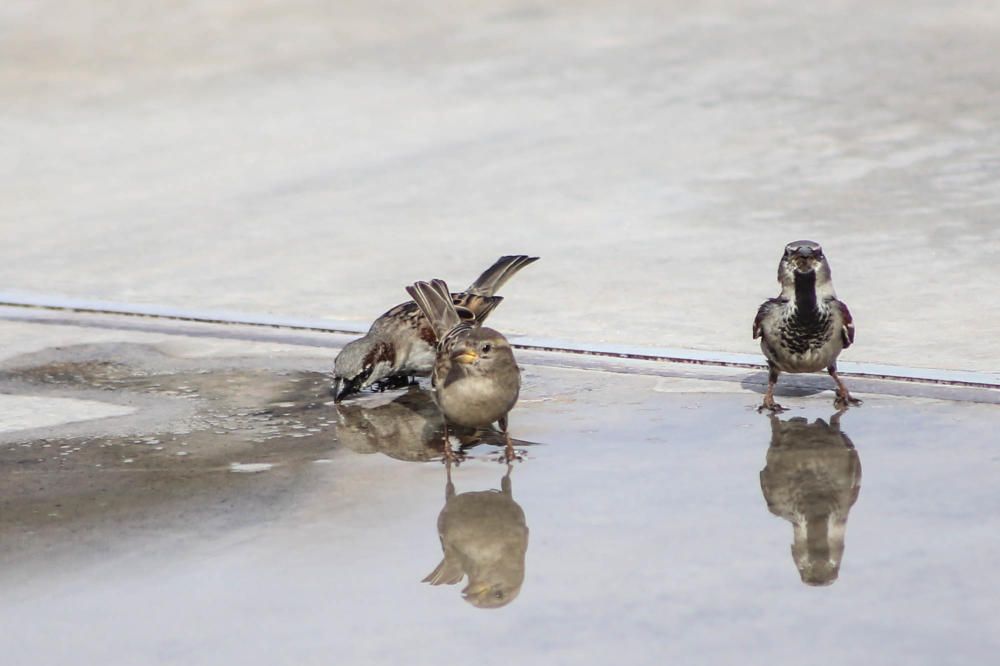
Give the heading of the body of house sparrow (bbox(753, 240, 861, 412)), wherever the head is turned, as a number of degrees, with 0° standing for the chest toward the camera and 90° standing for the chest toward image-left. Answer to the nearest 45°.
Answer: approximately 0°

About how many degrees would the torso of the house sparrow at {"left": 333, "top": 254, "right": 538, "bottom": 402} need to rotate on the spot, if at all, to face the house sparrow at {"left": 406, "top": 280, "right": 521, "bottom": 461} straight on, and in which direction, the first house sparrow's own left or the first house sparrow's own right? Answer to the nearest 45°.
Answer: approximately 90° to the first house sparrow's own left

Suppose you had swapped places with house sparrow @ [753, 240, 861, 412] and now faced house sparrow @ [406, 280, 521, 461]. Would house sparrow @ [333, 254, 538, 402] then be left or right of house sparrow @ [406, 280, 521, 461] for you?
right

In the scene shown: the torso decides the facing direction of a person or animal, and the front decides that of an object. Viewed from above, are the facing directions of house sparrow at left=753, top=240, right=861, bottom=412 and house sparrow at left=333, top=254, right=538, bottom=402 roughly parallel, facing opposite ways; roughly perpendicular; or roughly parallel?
roughly perpendicular

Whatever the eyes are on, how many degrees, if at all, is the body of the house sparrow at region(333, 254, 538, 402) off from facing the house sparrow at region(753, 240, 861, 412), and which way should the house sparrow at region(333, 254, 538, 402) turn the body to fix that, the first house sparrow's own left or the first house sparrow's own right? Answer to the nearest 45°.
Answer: approximately 135° to the first house sparrow's own left

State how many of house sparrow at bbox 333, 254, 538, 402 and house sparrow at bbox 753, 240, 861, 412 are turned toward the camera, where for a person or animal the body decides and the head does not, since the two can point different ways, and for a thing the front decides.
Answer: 1

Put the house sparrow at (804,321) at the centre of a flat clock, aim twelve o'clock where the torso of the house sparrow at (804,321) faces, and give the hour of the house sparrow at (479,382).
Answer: the house sparrow at (479,382) is roughly at 2 o'clock from the house sparrow at (804,321).

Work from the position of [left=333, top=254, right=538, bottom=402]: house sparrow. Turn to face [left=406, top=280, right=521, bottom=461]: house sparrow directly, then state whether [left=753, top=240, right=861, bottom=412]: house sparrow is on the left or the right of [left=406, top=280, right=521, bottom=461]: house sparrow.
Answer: left

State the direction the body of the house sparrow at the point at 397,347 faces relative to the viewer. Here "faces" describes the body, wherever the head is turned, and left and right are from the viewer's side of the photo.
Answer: facing to the left of the viewer
